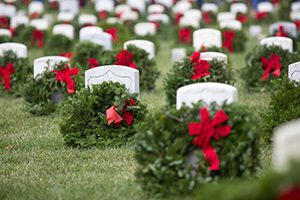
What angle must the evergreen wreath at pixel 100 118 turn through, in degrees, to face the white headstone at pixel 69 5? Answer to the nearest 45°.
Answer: approximately 180°

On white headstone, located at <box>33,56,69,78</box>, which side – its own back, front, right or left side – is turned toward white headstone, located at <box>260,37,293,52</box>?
left

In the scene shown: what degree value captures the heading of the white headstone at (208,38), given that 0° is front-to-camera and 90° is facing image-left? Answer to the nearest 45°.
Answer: approximately 0°

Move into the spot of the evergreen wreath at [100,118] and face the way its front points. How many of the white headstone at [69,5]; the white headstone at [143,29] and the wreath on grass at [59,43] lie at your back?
3

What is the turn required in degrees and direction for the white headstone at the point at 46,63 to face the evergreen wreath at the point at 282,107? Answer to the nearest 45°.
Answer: approximately 45° to its left

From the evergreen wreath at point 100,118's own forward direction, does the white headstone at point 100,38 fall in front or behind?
behind
